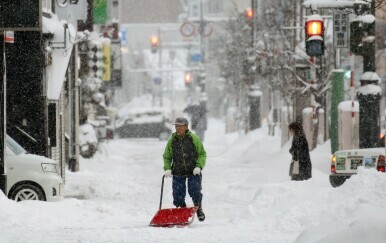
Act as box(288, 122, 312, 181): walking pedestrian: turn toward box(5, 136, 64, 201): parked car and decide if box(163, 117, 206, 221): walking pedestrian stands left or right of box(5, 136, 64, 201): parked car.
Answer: left

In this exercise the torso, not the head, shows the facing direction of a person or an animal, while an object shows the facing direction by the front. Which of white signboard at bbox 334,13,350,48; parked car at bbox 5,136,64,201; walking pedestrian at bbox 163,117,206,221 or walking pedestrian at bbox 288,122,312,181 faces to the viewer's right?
the parked car
